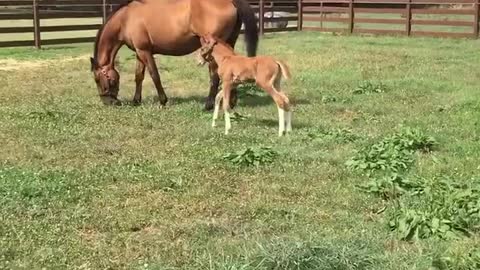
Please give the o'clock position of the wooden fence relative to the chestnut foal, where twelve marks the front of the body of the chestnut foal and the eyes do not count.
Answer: The wooden fence is roughly at 3 o'clock from the chestnut foal.

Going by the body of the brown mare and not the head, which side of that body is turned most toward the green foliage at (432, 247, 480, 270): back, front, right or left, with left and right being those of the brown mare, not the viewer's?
left

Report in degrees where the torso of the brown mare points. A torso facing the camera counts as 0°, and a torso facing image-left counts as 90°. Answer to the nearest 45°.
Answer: approximately 90°

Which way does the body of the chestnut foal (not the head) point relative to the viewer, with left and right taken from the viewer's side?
facing to the left of the viewer

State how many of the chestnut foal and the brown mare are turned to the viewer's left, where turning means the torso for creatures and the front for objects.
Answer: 2

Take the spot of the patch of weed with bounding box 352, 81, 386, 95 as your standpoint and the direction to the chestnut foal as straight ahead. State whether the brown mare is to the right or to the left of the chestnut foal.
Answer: right

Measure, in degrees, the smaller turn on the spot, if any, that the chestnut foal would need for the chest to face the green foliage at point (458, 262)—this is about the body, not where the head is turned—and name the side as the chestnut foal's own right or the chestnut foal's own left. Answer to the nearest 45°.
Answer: approximately 90° to the chestnut foal's own left
